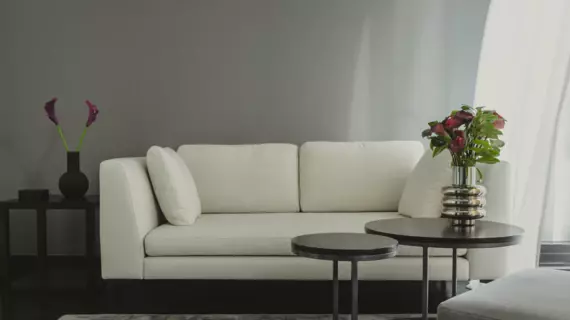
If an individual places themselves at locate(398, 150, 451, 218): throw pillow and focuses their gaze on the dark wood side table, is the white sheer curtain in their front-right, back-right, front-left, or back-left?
back-right

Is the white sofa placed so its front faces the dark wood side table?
no

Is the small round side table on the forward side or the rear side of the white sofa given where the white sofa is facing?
on the forward side

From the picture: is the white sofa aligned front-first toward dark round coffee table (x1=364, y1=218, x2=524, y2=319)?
no

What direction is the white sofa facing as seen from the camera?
toward the camera

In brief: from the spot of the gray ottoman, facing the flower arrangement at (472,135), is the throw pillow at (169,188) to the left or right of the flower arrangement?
left

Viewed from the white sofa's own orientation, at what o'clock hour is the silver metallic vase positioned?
The silver metallic vase is roughly at 10 o'clock from the white sofa.

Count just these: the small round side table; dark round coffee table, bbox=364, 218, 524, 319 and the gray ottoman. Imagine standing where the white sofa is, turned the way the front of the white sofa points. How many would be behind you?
0

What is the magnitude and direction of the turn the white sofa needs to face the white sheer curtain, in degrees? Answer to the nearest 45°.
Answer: approximately 90° to its left

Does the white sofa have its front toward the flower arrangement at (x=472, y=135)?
no

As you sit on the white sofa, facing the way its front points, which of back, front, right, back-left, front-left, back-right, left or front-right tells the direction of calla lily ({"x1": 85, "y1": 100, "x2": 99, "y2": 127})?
back-right

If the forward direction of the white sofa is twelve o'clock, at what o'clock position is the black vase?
The black vase is roughly at 4 o'clock from the white sofa.
